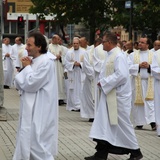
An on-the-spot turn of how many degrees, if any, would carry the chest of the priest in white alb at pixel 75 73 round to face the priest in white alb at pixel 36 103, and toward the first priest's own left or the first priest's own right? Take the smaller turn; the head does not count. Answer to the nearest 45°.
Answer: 0° — they already face them

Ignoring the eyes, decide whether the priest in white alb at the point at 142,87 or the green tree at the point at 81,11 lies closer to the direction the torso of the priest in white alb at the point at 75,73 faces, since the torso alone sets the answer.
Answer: the priest in white alb

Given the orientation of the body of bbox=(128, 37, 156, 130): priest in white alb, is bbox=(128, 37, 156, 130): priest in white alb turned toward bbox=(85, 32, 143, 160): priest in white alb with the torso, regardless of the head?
yes

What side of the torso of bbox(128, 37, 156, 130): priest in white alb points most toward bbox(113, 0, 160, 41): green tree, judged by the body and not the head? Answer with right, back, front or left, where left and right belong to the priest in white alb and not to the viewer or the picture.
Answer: back

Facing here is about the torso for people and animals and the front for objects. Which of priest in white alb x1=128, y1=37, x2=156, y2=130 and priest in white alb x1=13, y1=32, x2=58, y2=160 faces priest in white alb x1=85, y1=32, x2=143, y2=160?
priest in white alb x1=128, y1=37, x2=156, y2=130
